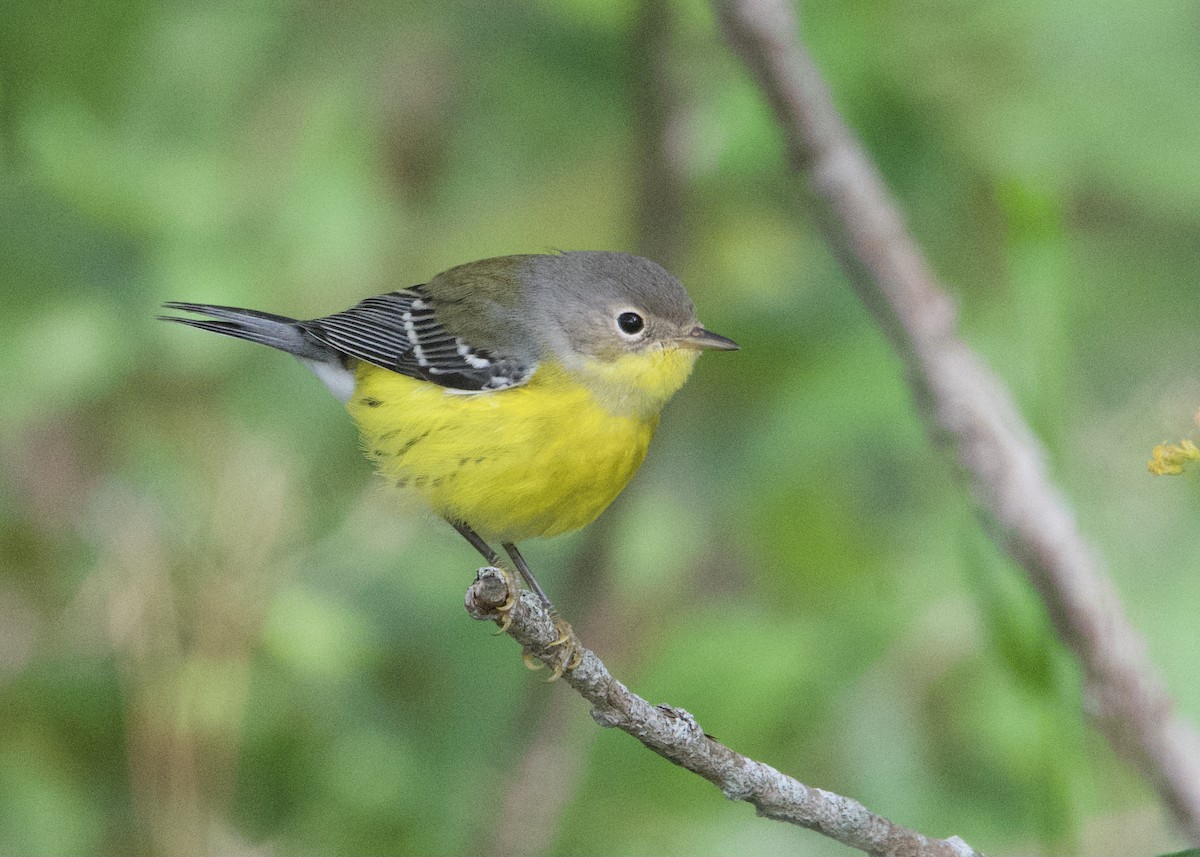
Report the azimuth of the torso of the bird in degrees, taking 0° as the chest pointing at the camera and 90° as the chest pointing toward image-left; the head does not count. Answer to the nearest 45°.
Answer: approximately 270°
